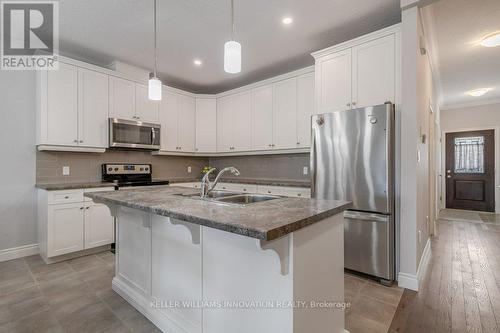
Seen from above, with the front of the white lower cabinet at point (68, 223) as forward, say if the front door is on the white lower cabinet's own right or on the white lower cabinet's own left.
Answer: on the white lower cabinet's own left

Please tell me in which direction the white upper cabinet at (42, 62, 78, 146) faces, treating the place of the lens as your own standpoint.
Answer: facing the viewer

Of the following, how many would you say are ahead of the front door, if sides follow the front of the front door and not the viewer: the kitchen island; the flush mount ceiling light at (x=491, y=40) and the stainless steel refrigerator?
3

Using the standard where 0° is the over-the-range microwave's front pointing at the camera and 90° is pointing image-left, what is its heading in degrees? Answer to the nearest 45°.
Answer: approximately 315°

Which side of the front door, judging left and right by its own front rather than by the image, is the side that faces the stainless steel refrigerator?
front

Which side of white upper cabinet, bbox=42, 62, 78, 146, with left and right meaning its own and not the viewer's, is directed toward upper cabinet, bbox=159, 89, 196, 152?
left

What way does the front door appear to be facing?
toward the camera

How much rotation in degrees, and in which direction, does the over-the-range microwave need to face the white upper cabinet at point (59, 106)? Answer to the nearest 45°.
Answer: approximately 135° to its right

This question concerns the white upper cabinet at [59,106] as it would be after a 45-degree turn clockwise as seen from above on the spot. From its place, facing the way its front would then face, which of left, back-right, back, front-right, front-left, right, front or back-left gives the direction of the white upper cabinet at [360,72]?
left

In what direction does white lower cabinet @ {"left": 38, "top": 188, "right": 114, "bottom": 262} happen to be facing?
toward the camera

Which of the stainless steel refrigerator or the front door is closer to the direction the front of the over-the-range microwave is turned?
the stainless steel refrigerator
